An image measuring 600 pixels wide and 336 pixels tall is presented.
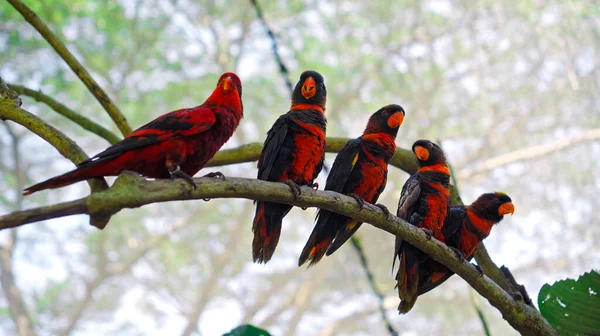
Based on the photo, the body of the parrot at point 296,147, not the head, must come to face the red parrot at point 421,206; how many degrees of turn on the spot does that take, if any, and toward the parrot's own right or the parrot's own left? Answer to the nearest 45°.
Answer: approximately 90° to the parrot's own left

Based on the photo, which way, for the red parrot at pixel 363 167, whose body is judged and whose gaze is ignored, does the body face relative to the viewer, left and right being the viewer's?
facing the viewer and to the right of the viewer

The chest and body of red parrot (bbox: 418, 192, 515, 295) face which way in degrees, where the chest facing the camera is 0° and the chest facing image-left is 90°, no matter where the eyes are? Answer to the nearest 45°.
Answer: approximately 315°

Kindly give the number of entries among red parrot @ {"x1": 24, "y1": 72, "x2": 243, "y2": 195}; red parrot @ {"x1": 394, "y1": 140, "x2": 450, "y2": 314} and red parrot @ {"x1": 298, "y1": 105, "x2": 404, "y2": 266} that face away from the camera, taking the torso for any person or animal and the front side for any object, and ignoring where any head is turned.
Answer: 0

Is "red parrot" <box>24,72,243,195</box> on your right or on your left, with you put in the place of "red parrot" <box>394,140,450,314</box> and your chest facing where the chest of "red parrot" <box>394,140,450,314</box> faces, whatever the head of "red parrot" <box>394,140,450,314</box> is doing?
on your right

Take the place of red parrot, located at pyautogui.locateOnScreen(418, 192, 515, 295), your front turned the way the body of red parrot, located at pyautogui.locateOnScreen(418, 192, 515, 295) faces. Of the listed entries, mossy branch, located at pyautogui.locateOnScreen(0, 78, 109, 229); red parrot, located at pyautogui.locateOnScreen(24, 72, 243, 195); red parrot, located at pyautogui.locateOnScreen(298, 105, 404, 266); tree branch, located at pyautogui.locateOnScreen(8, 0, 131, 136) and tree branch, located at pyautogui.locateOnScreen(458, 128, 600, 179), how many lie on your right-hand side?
4

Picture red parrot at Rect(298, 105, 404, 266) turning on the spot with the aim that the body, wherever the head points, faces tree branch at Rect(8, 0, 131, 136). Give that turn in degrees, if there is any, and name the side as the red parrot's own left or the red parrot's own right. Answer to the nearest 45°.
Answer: approximately 135° to the red parrot's own right

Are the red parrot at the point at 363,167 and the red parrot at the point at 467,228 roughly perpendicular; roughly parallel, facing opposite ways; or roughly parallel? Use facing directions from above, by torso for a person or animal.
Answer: roughly parallel

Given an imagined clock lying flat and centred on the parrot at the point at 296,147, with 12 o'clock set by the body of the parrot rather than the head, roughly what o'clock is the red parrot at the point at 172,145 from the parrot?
The red parrot is roughly at 3 o'clock from the parrot.

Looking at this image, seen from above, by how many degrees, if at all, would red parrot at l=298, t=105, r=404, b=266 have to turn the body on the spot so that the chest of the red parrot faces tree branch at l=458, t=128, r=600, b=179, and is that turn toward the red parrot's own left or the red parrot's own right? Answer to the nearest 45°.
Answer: approximately 90° to the red parrot's own left

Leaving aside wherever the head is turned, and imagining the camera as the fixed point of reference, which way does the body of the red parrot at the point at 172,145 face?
to the viewer's right

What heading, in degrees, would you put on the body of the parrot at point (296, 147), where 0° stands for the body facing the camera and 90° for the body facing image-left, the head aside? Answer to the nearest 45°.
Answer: approximately 315°
